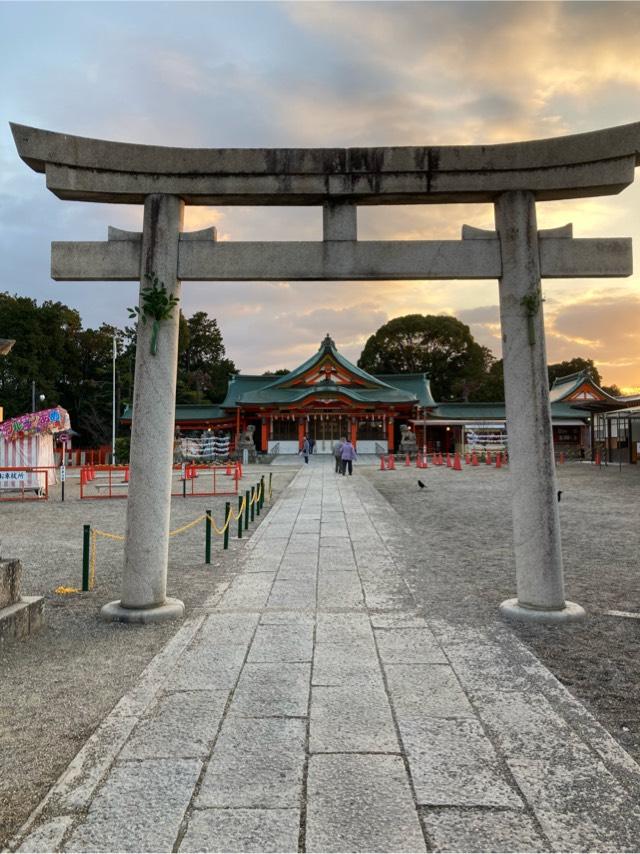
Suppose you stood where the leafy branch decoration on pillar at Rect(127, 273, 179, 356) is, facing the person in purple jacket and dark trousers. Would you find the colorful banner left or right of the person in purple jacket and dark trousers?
left

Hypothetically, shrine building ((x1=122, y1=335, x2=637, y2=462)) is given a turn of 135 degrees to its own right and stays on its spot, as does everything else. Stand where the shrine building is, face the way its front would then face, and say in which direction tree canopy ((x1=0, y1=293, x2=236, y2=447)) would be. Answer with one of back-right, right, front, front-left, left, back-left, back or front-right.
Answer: front-left

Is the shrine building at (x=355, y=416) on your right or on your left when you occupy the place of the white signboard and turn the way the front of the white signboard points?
on your left

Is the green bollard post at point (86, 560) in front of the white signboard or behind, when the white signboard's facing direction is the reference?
in front

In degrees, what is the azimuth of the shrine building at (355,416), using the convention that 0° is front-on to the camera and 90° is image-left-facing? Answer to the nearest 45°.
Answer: approximately 0°

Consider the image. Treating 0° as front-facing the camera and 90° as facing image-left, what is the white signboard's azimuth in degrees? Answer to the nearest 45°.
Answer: approximately 0°

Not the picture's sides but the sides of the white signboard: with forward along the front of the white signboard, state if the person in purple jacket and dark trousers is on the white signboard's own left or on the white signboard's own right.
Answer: on the white signboard's own left

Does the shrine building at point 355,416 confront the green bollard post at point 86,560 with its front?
yes

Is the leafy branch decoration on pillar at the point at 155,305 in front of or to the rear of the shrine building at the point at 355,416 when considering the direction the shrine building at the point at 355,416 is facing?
in front

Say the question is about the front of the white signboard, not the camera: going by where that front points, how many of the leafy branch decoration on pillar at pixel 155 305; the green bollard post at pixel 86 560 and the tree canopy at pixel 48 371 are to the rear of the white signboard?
1

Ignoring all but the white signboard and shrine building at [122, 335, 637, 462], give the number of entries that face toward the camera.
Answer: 2

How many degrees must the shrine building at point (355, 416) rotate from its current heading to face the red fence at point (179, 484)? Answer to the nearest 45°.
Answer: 0° — it already faces it
